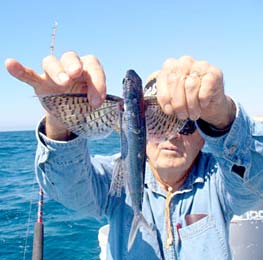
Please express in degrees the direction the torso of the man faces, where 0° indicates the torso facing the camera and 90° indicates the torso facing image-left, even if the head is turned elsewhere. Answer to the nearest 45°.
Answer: approximately 0°
